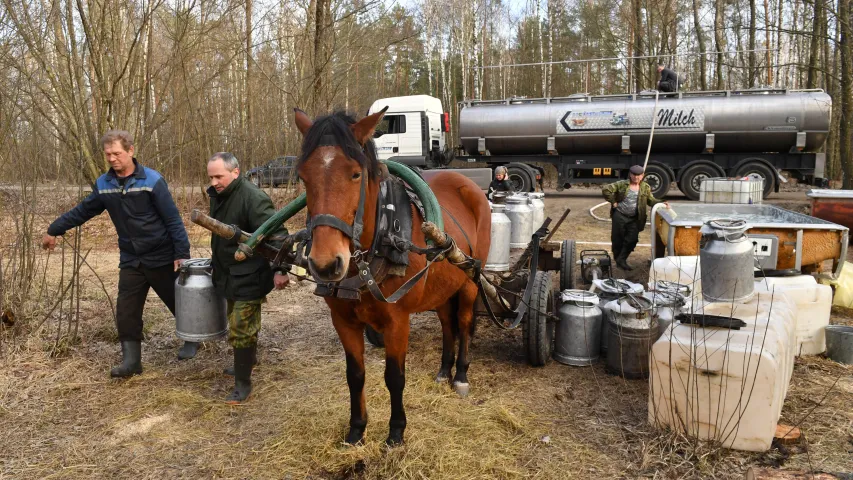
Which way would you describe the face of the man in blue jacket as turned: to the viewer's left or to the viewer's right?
to the viewer's left

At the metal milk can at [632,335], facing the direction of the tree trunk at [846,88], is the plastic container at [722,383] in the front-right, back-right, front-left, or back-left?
back-right

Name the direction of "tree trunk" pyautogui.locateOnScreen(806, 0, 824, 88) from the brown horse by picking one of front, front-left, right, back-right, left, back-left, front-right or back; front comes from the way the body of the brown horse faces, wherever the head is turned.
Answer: back

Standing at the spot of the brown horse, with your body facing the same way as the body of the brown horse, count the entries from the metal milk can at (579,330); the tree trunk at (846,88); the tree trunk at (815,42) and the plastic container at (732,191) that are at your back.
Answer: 4

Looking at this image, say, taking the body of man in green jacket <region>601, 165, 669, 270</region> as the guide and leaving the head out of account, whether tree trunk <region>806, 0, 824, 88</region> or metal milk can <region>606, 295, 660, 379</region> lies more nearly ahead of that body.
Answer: the metal milk can

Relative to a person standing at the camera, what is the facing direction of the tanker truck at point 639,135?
facing to the left of the viewer

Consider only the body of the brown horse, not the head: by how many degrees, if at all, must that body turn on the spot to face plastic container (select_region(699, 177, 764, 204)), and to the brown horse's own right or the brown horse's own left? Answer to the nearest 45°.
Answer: approximately 180°

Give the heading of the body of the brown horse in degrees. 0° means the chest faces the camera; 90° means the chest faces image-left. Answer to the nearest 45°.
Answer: approximately 45°

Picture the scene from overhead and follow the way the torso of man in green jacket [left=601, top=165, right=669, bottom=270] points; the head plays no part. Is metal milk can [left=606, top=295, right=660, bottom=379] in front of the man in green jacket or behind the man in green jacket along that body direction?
in front
